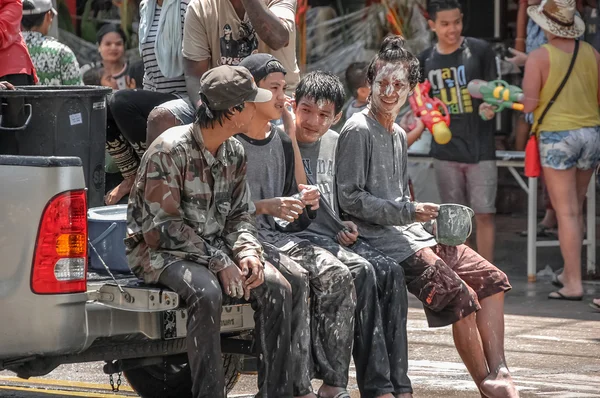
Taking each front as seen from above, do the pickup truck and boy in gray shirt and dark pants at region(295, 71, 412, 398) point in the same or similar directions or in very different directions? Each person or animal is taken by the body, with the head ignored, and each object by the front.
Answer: very different directions

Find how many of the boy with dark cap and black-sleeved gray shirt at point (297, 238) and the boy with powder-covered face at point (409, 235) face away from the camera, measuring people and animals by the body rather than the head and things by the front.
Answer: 0

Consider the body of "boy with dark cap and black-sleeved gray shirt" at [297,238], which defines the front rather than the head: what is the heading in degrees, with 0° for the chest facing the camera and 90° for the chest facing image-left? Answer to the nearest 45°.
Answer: approximately 315°

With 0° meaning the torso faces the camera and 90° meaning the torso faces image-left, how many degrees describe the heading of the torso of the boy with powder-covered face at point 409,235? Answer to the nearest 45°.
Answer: approximately 315°

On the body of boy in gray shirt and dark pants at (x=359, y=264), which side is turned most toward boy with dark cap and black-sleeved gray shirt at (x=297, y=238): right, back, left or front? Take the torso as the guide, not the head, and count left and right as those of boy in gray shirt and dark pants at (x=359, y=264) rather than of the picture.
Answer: right

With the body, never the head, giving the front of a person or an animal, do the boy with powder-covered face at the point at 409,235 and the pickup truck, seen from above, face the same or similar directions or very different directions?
very different directions

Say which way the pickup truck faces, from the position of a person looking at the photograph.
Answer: facing away from the viewer and to the left of the viewer

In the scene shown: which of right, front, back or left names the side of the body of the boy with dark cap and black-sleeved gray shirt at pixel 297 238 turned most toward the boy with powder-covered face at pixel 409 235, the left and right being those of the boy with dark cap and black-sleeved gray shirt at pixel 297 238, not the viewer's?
left

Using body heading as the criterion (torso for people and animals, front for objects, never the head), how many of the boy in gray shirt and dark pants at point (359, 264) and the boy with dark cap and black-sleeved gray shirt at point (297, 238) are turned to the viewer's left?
0
